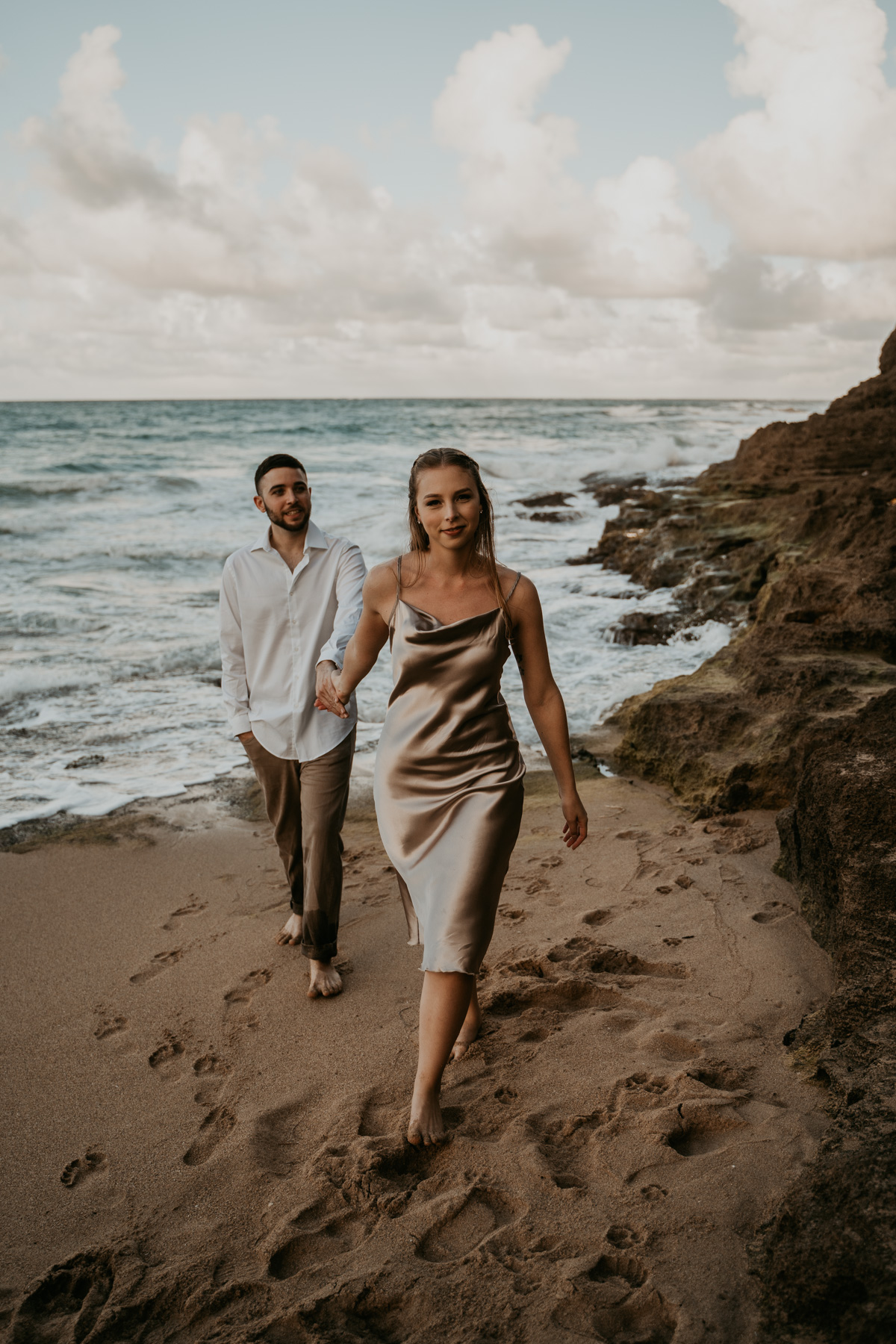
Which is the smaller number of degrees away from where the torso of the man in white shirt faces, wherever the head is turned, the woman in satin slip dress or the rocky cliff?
the woman in satin slip dress

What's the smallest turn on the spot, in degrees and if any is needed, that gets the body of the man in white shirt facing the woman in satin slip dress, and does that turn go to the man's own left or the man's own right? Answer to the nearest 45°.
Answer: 0° — they already face them

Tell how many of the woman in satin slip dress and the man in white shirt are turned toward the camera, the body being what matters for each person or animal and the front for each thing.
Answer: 2

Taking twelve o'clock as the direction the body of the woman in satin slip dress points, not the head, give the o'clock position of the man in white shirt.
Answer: The man in white shirt is roughly at 5 o'clock from the woman in satin slip dress.

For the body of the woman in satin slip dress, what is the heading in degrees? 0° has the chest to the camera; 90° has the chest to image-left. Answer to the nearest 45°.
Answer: approximately 0°
